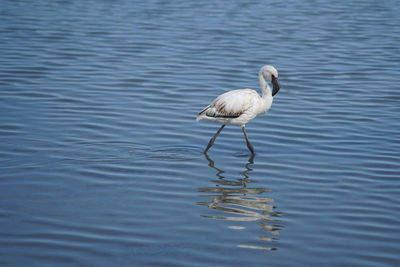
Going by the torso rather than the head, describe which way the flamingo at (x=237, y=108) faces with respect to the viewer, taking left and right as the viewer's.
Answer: facing to the right of the viewer
